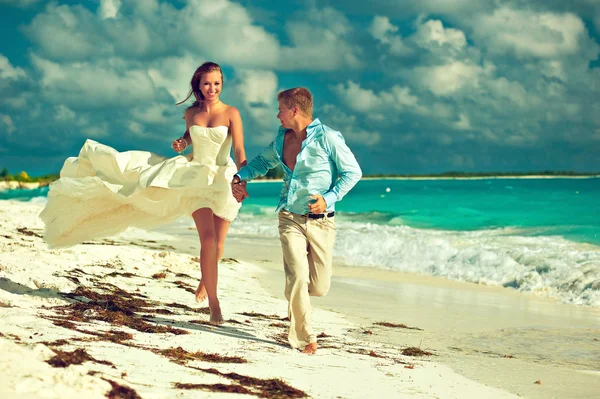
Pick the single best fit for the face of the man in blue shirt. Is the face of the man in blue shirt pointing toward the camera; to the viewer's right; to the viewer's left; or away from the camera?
to the viewer's left

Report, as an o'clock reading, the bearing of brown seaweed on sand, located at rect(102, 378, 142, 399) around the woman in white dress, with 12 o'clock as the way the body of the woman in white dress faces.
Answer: The brown seaweed on sand is roughly at 12 o'clock from the woman in white dress.

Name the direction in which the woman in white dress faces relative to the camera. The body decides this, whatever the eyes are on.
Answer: toward the camera

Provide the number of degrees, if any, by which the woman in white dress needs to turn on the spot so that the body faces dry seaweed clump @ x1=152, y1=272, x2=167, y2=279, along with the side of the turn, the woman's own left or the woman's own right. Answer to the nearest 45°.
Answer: approximately 180°

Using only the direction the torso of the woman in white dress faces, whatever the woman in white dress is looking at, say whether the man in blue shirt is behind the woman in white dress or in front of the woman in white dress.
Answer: in front

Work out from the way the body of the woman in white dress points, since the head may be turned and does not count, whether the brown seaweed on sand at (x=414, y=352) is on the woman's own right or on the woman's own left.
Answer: on the woman's own left

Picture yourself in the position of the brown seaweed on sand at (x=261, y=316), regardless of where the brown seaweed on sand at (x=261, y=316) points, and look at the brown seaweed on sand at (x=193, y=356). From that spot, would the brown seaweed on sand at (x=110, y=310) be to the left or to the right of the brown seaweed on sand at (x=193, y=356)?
right

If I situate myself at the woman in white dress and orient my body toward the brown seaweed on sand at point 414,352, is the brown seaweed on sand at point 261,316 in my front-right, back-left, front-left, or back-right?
front-left

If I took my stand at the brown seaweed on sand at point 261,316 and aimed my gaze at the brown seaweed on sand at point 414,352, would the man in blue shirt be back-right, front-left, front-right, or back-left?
front-right

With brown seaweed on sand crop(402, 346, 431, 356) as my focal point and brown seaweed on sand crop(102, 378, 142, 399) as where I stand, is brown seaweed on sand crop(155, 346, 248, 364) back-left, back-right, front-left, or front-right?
front-left

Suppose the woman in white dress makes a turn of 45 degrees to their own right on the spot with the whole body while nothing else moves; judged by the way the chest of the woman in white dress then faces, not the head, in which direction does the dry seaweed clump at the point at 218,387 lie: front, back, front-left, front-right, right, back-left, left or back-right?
front-left

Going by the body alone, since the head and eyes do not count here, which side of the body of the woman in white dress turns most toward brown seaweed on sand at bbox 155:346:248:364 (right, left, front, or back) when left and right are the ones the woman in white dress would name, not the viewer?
front
